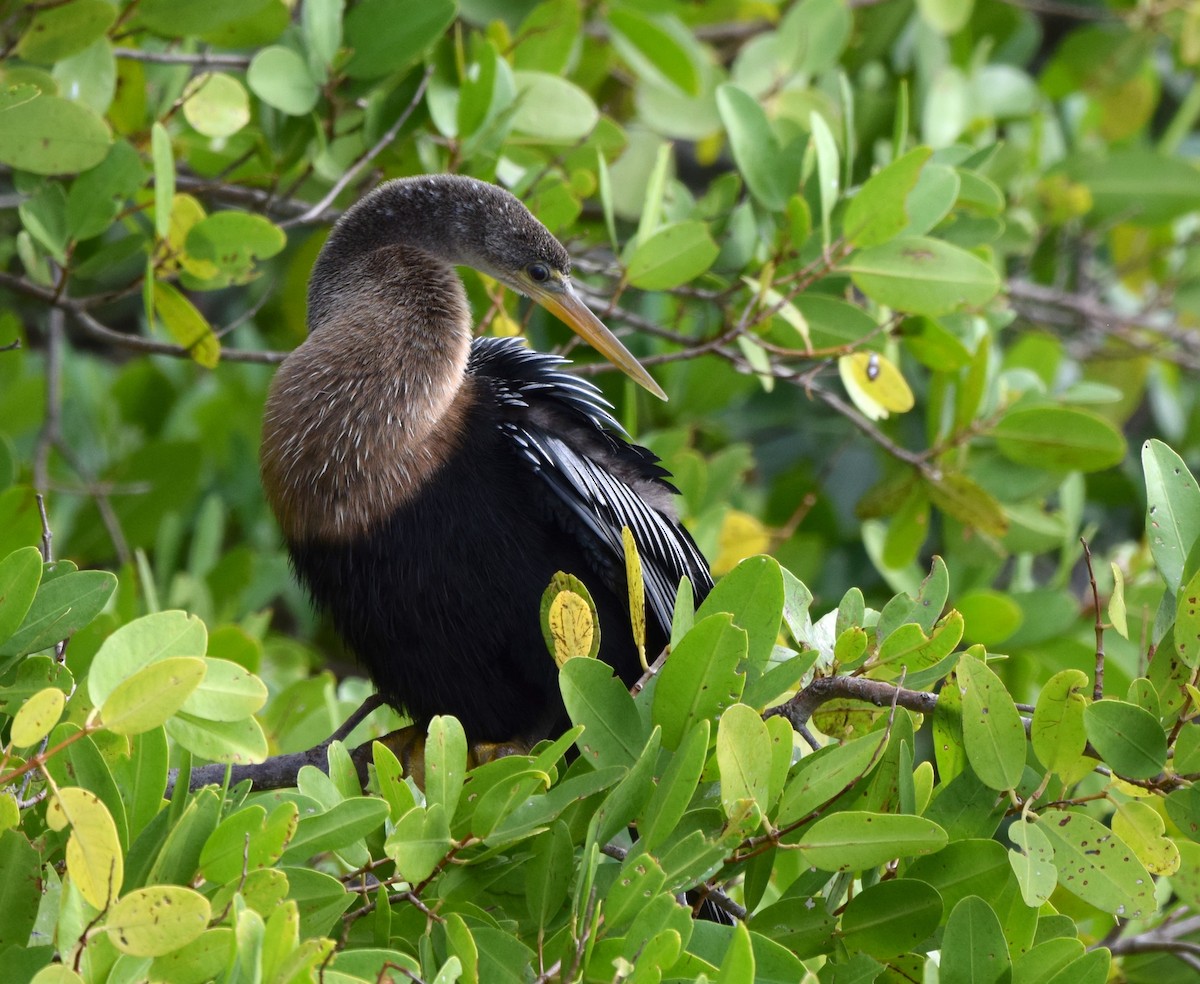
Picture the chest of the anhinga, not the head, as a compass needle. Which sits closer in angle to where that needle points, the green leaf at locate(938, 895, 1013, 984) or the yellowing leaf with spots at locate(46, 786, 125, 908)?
the yellowing leaf with spots

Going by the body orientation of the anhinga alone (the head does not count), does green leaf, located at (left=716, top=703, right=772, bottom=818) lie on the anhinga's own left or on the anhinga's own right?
on the anhinga's own left

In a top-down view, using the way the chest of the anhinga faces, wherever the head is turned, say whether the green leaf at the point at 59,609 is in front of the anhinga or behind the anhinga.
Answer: in front

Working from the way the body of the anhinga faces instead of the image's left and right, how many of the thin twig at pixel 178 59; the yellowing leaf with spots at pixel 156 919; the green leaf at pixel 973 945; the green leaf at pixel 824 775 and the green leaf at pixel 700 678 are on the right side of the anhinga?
1

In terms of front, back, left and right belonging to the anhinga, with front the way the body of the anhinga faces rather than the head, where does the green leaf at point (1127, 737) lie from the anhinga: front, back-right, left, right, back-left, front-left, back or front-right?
left

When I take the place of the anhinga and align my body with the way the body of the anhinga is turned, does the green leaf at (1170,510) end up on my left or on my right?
on my left

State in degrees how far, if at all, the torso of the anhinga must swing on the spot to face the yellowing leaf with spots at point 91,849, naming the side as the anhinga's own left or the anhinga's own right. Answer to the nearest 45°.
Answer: approximately 45° to the anhinga's own left

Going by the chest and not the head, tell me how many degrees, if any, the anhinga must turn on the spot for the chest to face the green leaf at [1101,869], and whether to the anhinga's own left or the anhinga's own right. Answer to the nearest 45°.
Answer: approximately 90° to the anhinga's own left

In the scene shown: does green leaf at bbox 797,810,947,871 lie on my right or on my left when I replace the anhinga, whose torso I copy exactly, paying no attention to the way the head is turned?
on my left

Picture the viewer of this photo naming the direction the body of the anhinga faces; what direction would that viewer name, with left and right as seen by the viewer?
facing the viewer and to the left of the viewer

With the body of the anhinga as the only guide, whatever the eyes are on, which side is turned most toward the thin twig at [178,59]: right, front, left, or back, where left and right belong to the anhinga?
right
